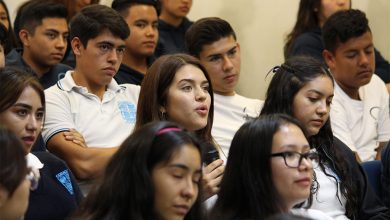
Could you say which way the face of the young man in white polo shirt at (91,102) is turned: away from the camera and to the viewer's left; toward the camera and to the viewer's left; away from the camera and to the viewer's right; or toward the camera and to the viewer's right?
toward the camera and to the viewer's right

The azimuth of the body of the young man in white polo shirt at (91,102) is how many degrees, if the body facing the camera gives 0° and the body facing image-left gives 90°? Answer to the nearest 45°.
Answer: approximately 315°
